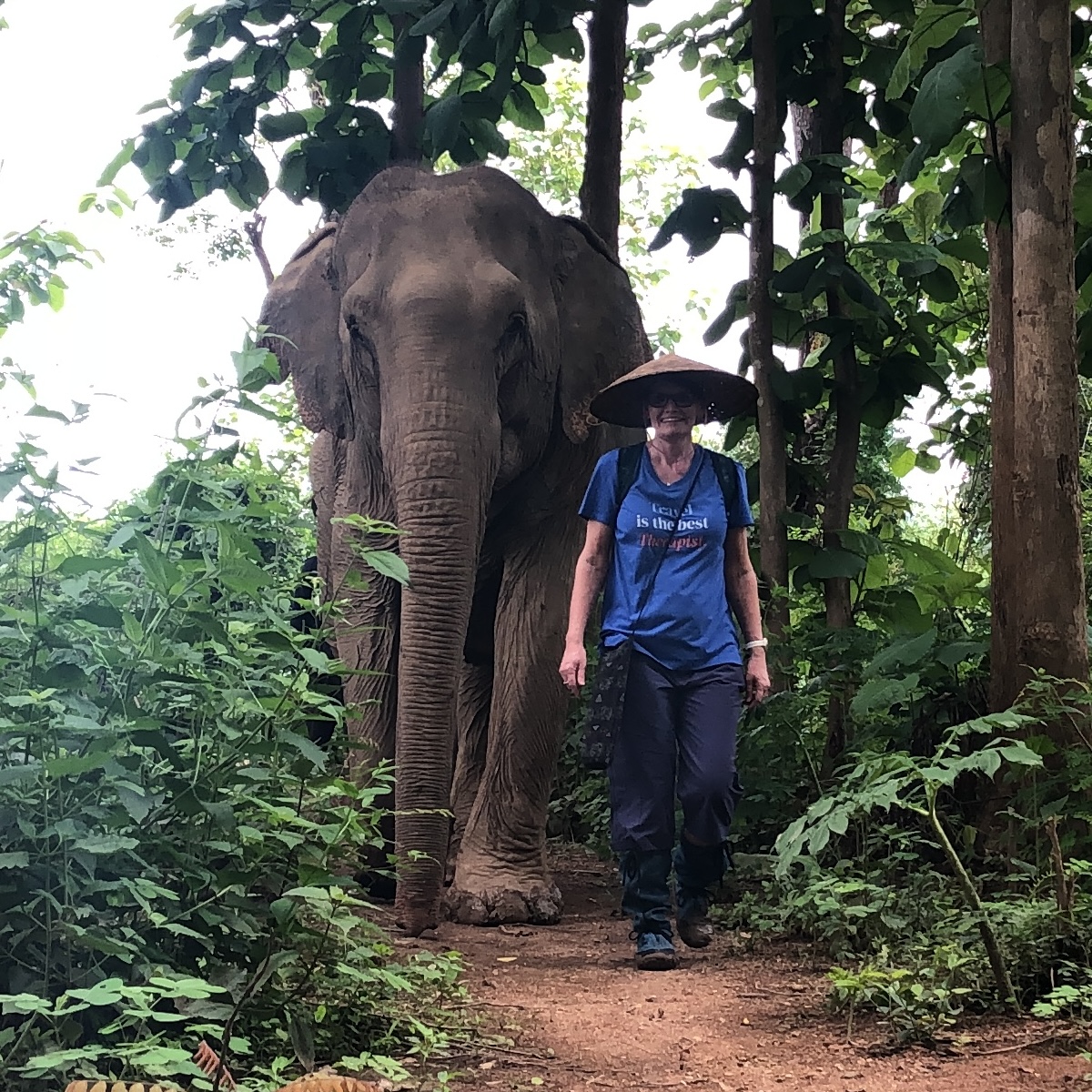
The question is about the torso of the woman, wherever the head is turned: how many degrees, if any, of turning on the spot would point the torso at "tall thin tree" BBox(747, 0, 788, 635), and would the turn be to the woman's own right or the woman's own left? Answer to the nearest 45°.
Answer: approximately 180°

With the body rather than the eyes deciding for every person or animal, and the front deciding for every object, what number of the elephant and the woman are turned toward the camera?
2

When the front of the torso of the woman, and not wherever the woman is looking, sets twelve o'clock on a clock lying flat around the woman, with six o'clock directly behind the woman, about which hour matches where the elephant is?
The elephant is roughly at 5 o'clock from the woman.

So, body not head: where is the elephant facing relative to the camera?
toward the camera

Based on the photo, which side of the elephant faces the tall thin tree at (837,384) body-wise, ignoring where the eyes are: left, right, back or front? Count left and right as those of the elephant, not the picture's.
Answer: left

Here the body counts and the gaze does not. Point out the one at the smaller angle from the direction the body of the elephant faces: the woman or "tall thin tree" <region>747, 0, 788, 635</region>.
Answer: the woman

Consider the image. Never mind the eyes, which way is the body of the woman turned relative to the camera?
toward the camera
